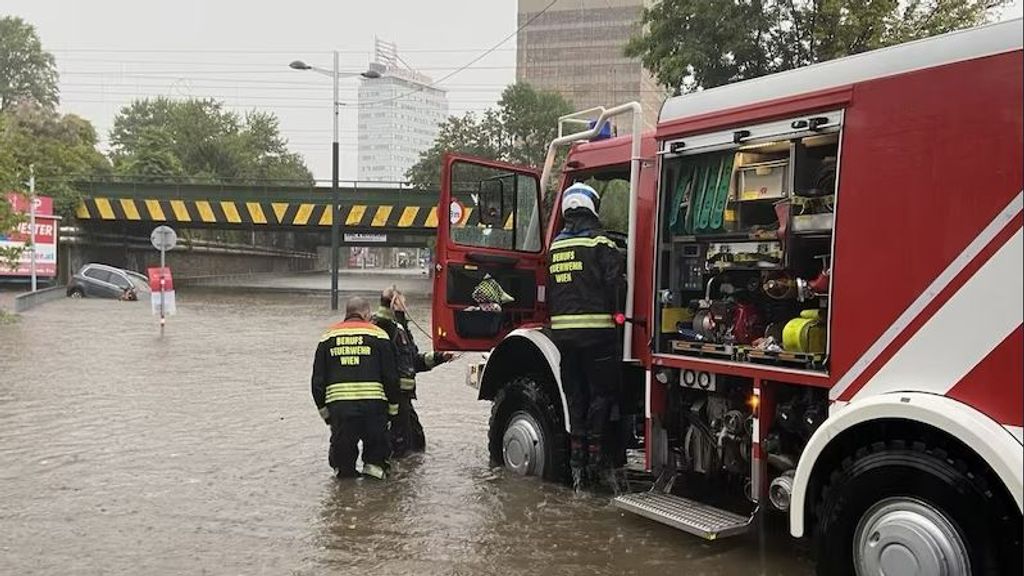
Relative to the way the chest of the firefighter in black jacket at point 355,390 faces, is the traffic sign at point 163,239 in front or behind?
in front

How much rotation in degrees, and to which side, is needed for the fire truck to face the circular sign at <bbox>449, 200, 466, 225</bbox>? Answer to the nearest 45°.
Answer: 0° — it already faces it

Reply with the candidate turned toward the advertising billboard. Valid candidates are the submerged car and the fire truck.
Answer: the fire truck

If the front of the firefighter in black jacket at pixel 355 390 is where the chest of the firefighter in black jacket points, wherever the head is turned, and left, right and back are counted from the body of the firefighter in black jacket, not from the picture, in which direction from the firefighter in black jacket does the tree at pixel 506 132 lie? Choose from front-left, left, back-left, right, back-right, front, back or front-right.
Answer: front

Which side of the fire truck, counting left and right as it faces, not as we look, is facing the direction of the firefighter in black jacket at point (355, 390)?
front

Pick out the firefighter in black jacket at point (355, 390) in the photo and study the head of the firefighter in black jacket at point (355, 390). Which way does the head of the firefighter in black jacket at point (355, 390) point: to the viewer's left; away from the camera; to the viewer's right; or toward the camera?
away from the camera

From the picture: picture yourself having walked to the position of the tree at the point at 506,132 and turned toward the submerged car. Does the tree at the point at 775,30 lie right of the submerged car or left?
left

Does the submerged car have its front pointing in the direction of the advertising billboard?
no

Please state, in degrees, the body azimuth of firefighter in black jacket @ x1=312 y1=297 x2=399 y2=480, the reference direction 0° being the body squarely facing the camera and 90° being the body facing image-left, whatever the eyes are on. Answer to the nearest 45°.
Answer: approximately 180°

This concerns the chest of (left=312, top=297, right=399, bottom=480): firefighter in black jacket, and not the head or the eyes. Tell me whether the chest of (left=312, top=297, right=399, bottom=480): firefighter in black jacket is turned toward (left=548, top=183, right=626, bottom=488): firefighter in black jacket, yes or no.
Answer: no

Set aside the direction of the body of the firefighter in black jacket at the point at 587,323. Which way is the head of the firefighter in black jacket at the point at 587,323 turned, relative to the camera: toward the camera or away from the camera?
away from the camera

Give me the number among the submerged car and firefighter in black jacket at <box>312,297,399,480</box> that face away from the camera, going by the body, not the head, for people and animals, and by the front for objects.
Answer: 1

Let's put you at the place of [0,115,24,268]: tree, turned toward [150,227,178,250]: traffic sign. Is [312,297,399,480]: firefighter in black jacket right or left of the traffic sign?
right

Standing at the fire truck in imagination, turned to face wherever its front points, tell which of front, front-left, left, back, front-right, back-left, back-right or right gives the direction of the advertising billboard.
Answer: front

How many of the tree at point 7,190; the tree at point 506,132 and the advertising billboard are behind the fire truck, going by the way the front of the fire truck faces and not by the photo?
0

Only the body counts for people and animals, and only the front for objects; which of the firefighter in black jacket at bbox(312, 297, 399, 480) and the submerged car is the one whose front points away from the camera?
the firefighter in black jacket

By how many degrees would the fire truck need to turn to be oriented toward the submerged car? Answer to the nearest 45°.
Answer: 0° — it already faces it

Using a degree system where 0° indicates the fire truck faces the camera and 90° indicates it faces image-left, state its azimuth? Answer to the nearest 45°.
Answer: approximately 135°

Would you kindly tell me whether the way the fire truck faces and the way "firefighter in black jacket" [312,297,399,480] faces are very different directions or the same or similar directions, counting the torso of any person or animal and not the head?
same or similar directions
